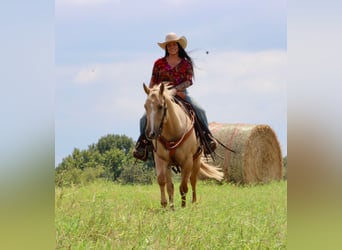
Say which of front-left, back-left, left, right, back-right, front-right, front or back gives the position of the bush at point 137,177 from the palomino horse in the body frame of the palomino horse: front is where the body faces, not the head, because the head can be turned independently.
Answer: back

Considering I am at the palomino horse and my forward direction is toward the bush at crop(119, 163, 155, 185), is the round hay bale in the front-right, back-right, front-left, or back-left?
front-right

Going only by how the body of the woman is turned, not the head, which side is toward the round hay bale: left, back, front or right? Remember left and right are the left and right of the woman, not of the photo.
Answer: back

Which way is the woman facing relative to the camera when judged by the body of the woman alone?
toward the camera

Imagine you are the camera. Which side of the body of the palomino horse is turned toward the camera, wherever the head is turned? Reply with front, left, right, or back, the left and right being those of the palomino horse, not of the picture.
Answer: front

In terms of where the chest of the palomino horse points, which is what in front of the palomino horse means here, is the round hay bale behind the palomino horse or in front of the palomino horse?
behind

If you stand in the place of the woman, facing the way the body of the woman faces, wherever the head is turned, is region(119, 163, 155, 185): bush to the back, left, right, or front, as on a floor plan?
back

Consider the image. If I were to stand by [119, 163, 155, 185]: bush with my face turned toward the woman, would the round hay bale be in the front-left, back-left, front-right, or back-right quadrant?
front-left

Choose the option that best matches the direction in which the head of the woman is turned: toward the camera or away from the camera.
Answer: toward the camera
